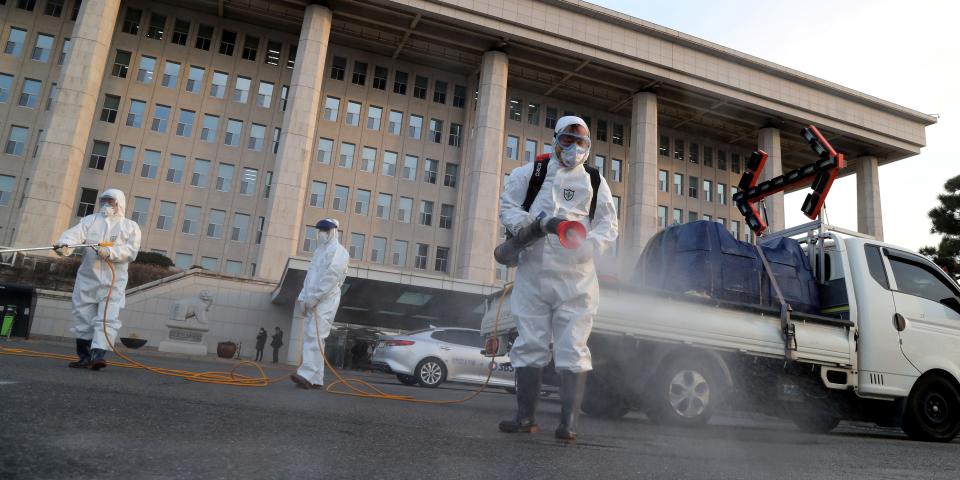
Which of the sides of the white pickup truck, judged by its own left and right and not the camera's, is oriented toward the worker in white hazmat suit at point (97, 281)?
back

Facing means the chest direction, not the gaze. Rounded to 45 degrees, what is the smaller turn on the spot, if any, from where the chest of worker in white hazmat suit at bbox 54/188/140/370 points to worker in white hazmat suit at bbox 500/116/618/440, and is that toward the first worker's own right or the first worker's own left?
approximately 90° to the first worker's own left

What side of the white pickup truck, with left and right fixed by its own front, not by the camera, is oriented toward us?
right

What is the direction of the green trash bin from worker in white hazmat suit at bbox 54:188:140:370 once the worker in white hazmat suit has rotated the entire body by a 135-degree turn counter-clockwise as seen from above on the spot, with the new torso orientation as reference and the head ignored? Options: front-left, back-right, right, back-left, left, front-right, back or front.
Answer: left

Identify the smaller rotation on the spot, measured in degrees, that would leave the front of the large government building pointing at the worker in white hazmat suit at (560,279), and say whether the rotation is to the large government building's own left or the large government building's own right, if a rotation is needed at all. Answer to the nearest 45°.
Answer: approximately 45° to the large government building's own right

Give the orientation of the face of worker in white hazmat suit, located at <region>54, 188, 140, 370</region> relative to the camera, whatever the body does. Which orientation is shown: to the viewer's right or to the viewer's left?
to the viewer's left

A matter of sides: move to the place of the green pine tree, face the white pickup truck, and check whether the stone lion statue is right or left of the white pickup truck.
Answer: right

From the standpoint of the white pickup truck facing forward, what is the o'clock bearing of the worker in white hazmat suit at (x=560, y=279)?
The worker in white hazmat suit is roughly at 4 o'clock from the white pickup truck.

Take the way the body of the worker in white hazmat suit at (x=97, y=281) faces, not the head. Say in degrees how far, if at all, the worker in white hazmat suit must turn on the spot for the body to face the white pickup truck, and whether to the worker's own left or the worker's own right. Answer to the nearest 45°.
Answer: approximately 90° to the worker's own left
